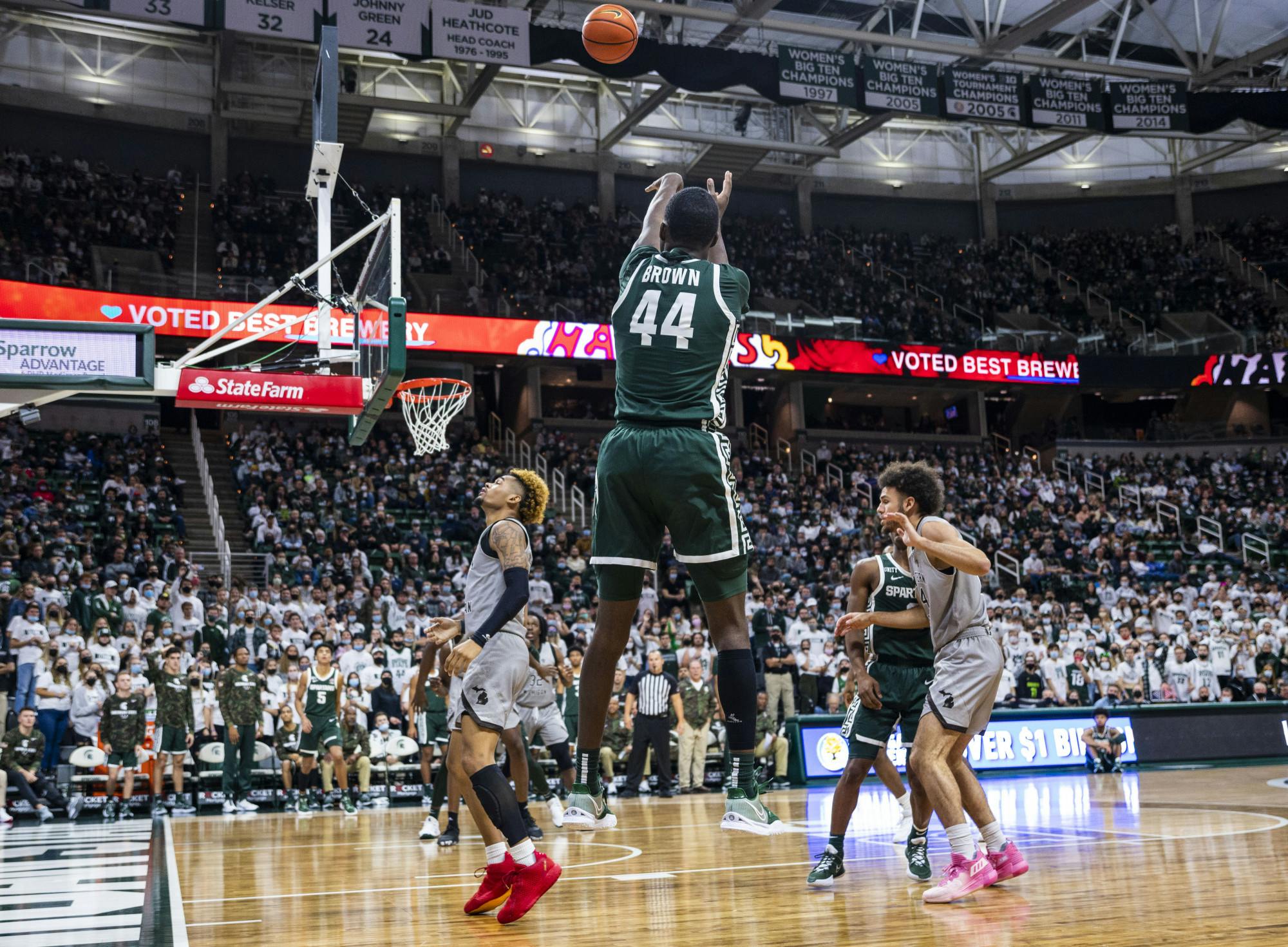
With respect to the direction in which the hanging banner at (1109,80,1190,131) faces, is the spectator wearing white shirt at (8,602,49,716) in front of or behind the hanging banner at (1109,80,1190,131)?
in front

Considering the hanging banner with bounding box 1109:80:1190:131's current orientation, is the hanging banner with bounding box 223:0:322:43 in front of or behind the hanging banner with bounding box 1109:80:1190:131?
in front

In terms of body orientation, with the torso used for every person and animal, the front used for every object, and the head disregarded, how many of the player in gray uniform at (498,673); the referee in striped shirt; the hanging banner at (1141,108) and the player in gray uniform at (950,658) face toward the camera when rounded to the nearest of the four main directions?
2

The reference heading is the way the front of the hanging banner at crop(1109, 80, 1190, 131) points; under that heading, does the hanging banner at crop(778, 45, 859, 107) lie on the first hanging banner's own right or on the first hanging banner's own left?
on the first hanging banner's own right

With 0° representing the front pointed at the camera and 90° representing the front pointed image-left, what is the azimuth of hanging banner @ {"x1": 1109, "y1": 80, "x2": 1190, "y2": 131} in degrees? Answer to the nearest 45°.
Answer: approximately 0°

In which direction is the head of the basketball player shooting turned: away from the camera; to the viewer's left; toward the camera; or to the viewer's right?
away from the camera

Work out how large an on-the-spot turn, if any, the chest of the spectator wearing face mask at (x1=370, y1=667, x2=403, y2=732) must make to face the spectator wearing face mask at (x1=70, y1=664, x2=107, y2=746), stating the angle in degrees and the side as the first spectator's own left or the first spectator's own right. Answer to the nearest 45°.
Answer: approximately 90° to the first spectator's own right

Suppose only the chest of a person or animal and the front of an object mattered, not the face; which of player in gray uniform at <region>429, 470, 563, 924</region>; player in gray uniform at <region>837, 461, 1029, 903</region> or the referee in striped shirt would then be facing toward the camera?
the referee in striped shirt

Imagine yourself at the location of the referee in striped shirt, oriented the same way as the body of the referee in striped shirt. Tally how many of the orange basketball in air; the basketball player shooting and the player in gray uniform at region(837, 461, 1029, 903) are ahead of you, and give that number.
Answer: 3

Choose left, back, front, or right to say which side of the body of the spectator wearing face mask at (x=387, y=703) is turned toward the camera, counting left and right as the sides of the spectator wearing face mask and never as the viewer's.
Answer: front

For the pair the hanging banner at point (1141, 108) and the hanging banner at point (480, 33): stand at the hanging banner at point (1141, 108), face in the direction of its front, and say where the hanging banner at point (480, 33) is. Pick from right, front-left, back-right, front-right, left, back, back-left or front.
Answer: front-right

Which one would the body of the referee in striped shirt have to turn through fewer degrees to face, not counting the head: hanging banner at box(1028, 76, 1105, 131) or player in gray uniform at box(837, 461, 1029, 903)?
the player in gray uniform

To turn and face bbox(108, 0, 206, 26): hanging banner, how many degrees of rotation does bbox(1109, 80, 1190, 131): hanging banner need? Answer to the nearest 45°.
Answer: approximately 45° to its right

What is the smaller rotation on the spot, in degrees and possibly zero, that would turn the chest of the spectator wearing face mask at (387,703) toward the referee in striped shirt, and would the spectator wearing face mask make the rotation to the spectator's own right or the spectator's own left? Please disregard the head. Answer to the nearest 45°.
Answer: approximately 90° to the spectator's own left
